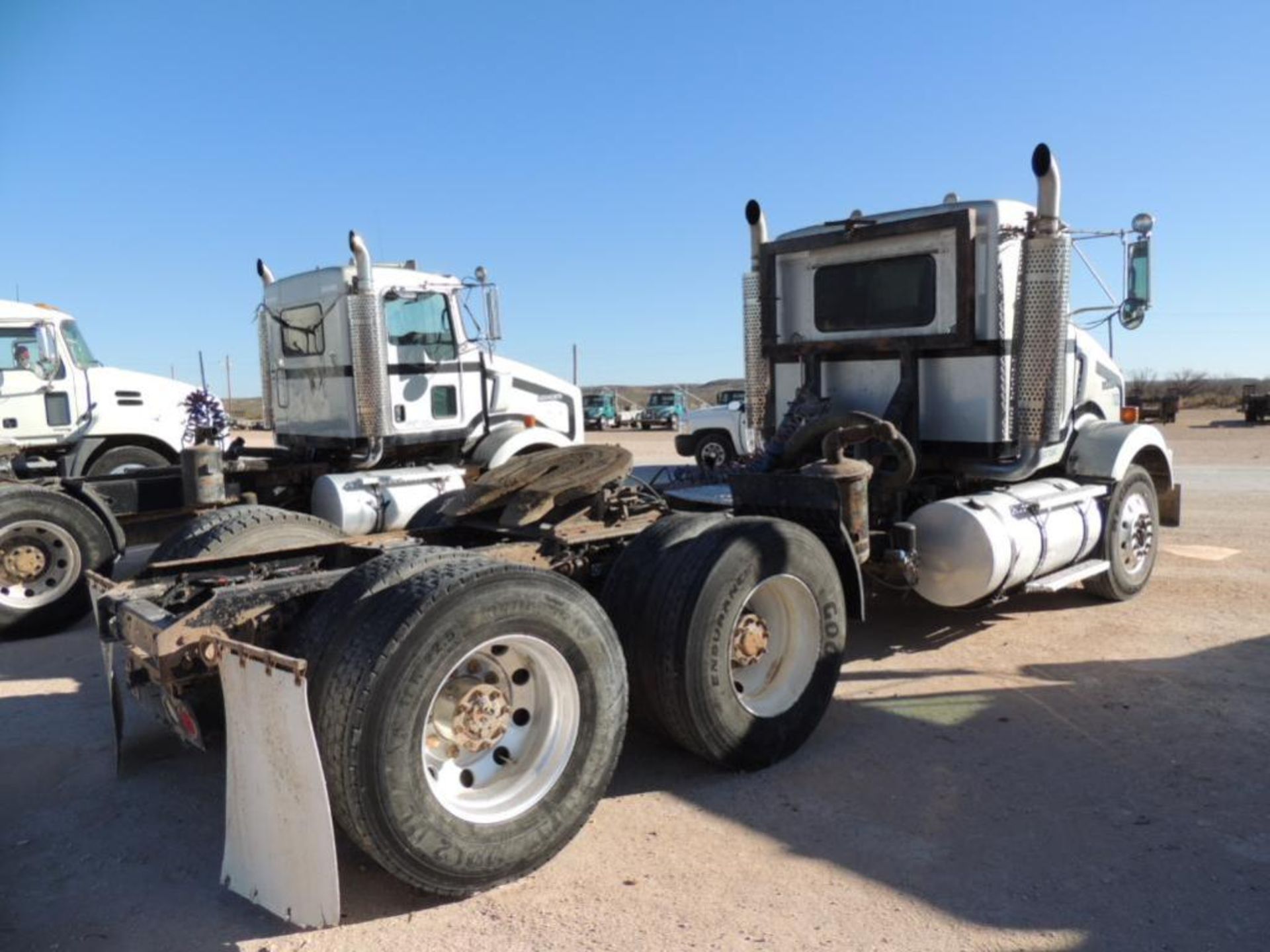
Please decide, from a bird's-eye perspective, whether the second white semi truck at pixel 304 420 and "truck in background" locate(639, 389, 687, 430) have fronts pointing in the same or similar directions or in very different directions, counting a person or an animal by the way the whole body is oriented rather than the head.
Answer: very different directions

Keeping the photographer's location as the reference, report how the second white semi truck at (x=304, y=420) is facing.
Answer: facing away from the viewer and to the right of the viewer

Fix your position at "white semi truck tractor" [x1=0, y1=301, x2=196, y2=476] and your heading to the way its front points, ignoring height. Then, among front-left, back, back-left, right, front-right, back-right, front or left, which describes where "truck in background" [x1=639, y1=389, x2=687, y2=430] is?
front-left

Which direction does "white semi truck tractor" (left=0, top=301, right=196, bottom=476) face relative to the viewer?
to the viewer's right

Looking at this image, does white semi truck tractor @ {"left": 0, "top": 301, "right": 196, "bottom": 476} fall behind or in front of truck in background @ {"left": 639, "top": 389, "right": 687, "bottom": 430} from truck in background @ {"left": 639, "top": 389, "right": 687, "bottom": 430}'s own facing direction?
in front

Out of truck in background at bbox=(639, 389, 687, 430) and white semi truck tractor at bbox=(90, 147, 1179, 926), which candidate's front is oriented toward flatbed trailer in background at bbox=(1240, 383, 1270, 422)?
the white semi truck tractor

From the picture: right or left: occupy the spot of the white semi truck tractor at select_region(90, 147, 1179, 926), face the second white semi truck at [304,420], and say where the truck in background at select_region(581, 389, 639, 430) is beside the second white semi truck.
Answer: right

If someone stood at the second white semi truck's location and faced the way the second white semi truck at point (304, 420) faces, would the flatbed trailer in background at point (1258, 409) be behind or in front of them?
in front

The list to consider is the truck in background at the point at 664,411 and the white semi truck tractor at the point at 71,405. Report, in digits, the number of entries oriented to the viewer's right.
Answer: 1

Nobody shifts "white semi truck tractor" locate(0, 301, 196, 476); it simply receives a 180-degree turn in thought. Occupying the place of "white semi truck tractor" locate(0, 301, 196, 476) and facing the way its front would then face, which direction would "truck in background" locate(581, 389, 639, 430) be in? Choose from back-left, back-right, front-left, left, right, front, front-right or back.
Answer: back-right

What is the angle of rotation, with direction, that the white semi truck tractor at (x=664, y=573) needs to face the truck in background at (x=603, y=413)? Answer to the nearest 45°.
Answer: approximately 45° to its left

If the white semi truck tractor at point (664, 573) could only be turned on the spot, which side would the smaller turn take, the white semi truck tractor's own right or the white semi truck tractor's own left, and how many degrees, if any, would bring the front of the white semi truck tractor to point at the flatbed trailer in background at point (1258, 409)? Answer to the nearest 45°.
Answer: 0° — it already faces it

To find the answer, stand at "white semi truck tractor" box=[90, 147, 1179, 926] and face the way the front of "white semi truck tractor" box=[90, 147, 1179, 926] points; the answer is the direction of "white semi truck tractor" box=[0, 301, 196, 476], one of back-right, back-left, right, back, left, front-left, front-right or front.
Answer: left

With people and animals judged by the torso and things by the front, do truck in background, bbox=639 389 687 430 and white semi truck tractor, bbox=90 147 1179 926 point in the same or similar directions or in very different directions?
very different directions
